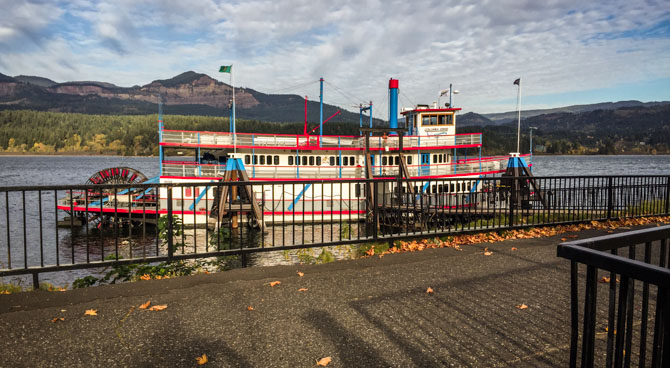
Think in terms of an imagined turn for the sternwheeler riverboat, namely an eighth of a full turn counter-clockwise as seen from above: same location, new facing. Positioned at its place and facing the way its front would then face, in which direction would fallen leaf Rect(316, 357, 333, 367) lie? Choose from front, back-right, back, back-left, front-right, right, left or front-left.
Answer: back-right

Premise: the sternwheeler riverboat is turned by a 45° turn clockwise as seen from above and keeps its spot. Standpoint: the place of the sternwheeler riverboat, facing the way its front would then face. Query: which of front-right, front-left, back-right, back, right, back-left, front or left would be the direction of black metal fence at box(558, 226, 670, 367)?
front-right

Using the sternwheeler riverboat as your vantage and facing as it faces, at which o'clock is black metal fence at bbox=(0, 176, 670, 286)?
The black metal fence is roughly at 3 o'clock from the sternwheeler riverboat.

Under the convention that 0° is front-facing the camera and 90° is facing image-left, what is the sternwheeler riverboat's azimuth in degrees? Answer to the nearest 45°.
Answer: approximately 270°

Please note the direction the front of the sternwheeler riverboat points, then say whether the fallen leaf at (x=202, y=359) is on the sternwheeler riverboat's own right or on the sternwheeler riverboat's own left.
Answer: on the sternwheeler riverboat's own right
